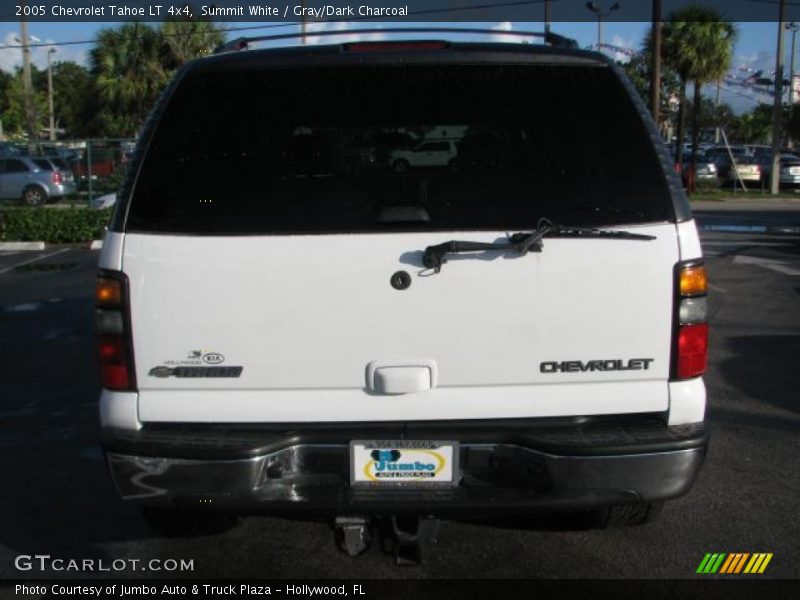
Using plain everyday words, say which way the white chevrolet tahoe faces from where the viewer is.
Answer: facing away from the viewer

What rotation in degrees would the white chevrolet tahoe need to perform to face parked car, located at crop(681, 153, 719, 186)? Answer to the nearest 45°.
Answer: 0° — it already faces it

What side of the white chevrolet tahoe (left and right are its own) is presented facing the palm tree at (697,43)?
front

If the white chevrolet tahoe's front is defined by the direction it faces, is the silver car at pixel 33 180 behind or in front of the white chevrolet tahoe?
in front

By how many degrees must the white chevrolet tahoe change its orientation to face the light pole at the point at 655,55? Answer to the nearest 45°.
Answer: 0° — it already faces it

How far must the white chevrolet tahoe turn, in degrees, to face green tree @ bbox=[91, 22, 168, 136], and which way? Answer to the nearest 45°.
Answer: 0° — it already faces it
